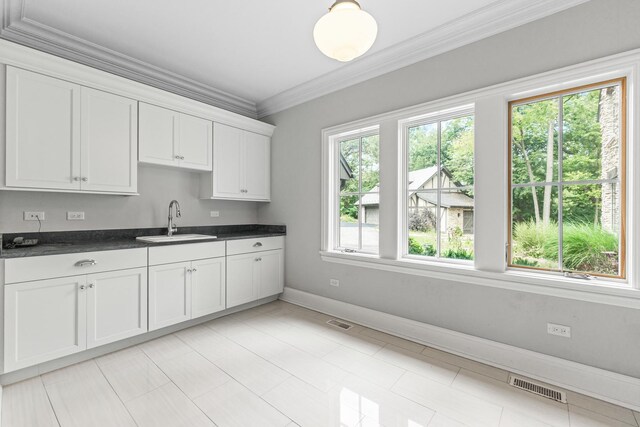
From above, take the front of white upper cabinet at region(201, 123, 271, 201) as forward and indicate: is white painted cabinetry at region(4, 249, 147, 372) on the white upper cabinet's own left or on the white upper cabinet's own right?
on the white upper cabinet's own right

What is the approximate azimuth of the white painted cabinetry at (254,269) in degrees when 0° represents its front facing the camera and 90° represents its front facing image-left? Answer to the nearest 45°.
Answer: approximately 315°

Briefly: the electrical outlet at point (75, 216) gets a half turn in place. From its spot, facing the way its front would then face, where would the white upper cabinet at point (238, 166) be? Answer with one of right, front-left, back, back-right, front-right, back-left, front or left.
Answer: right

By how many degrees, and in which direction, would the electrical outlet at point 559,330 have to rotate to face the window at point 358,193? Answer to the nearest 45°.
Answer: approximately 90° to its right

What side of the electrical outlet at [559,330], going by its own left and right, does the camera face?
front

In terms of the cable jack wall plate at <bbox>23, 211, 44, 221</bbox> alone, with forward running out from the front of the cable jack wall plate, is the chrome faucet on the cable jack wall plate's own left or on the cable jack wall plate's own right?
on the cable jack wall plate's own left

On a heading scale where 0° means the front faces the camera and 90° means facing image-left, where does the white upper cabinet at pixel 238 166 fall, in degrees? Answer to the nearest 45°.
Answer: approximately 315°

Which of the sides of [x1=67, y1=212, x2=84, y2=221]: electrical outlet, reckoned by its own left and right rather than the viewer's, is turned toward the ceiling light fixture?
front

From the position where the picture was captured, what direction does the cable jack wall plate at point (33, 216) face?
facing the viewer
